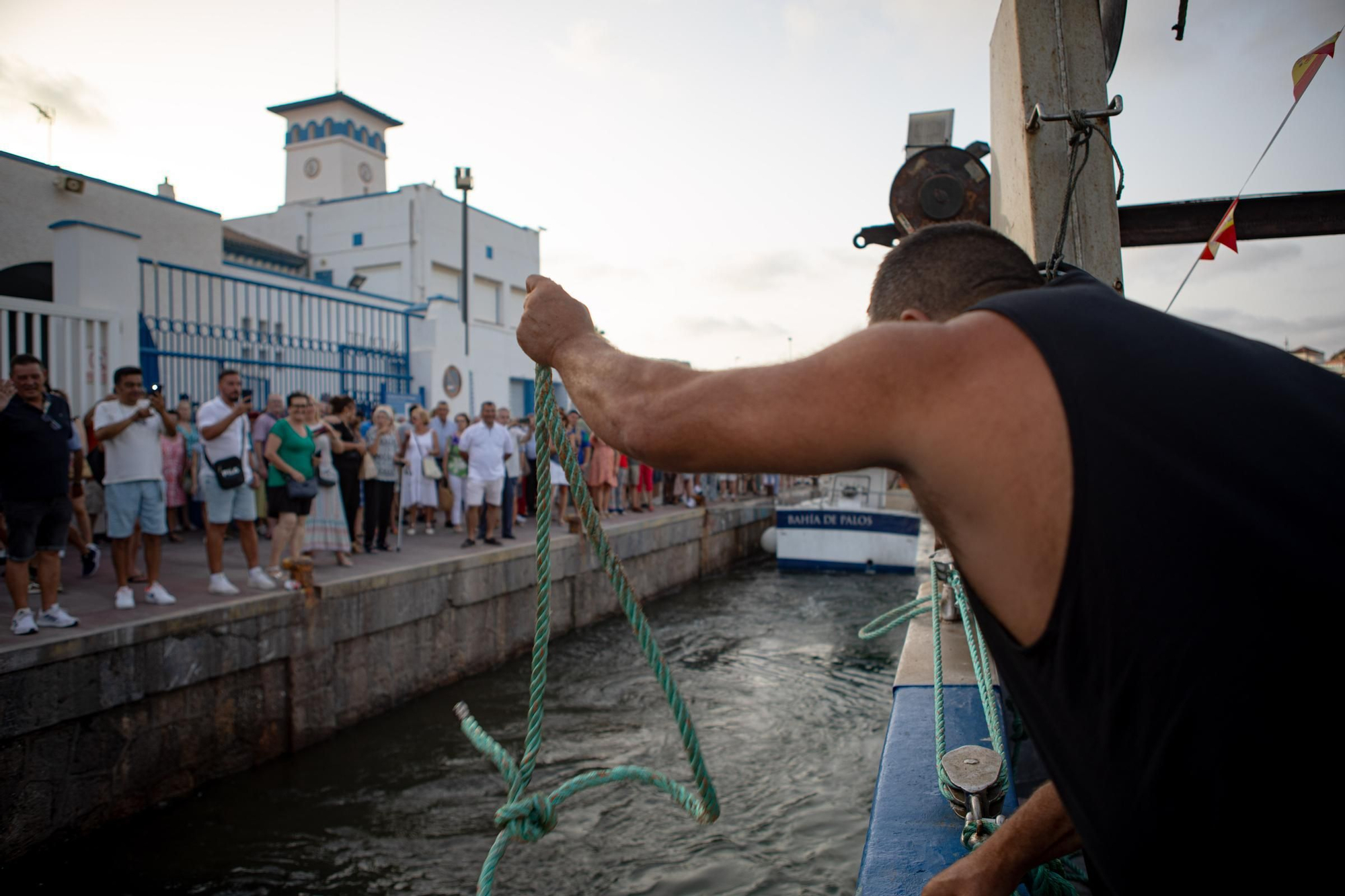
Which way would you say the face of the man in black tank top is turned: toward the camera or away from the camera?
away from the camera

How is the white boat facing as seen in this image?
away from the camera

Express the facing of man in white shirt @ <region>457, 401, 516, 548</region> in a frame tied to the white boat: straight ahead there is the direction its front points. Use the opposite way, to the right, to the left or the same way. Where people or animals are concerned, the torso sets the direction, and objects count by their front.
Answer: the opposite way

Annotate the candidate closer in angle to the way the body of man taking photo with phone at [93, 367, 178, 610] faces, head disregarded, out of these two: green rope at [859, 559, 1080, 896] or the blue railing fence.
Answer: the green rope

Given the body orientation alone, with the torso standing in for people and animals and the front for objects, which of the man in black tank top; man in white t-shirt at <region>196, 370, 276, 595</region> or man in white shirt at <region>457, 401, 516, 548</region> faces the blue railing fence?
the man in black tank top

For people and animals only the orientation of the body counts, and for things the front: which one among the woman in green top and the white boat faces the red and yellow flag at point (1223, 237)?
the woman in green top

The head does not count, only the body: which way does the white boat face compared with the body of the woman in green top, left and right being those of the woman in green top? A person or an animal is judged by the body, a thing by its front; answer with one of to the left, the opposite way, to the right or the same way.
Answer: to the left

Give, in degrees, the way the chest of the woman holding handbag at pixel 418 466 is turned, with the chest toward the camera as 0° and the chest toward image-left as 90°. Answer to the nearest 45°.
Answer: approximately 0°
